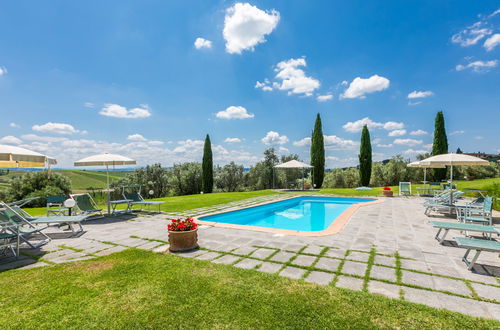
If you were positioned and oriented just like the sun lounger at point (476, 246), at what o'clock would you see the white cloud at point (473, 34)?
The white cloud is roughly at 3 o'clock from the sun lounger.

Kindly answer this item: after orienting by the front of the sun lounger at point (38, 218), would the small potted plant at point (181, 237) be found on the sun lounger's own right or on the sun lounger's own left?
on the sun lounger's own right

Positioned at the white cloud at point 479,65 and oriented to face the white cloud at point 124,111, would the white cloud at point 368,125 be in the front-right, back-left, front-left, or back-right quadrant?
front-right

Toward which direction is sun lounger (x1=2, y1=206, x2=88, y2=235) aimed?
to the viewer's right

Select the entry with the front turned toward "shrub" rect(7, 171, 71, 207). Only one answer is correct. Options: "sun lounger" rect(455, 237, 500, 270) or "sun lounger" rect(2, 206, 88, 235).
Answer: "sun lounger" rect(455, 237, 500, 270)

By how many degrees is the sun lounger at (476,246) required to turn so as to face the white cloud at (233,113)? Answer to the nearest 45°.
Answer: approximately 45° to its right

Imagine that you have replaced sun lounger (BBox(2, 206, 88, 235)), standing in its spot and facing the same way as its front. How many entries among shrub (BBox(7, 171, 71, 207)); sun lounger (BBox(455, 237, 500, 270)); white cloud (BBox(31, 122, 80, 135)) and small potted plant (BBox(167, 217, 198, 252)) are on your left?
2

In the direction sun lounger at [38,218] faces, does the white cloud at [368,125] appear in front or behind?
in front

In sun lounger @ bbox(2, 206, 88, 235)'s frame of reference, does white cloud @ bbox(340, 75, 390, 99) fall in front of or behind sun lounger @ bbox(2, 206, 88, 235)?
in front

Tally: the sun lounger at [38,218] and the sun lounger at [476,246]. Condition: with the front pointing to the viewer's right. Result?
1

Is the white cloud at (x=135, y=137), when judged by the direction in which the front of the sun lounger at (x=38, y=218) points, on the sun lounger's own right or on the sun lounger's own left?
on the sun lounger's own left

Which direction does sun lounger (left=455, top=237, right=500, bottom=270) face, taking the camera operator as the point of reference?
facing to the left of the viewer
